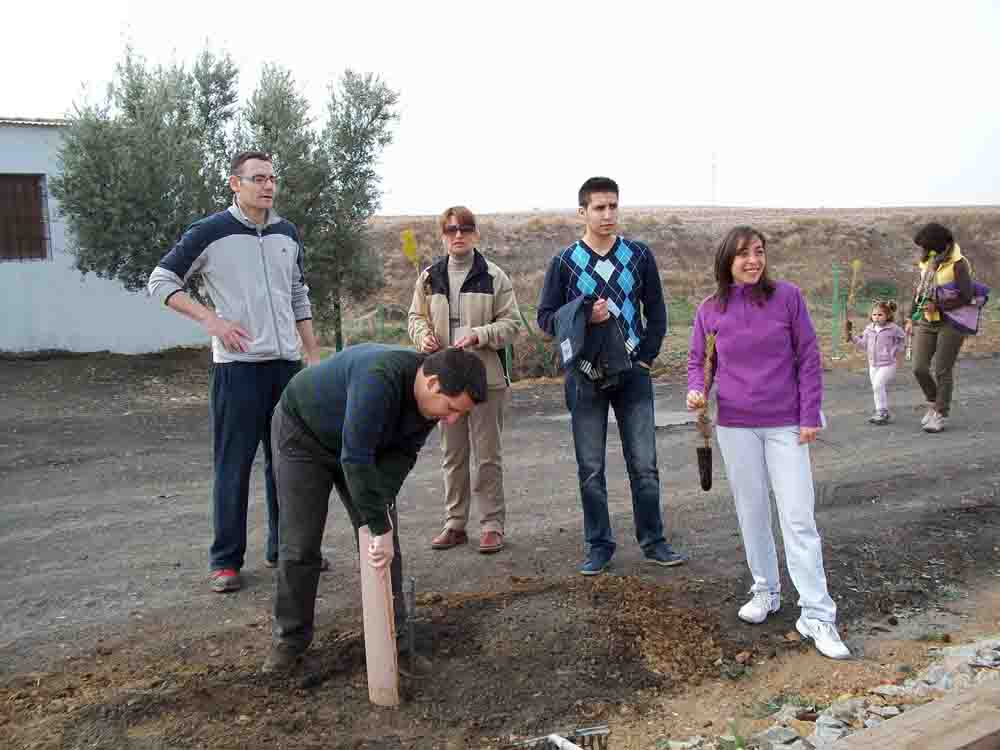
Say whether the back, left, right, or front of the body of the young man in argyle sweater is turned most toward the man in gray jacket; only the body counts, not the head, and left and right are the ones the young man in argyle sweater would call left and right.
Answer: right

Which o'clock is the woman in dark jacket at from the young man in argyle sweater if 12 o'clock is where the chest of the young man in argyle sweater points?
The woman in dark jacket is roughly at 7 o'clock from the young man in argyle sweater.

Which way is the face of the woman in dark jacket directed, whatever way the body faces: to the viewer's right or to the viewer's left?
to the viewer's left

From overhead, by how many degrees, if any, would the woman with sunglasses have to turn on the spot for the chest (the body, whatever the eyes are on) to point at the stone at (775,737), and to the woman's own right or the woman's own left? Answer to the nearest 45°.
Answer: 0° — they already face it

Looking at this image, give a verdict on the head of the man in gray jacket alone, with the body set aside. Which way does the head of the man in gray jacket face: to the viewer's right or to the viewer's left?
to the viewer's right

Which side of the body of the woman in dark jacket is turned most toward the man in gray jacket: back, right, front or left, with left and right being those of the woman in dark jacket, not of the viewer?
front

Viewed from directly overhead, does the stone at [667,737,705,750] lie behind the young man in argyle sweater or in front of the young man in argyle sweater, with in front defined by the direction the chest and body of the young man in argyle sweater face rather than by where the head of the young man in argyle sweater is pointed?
in front
